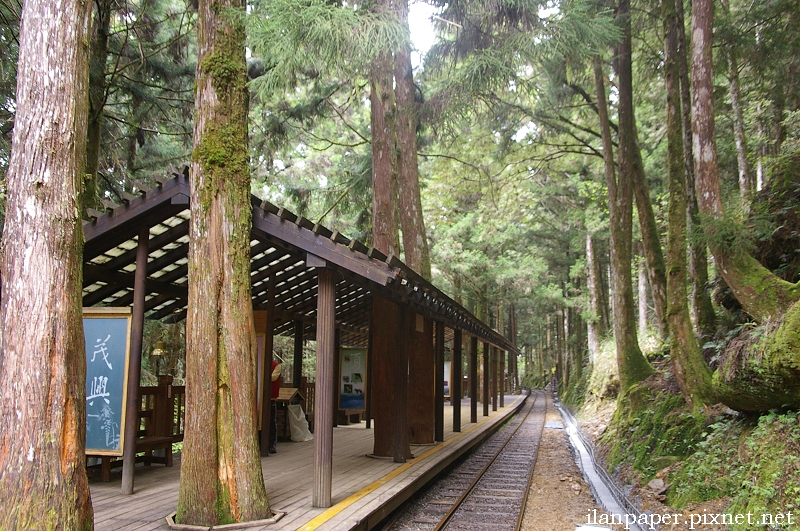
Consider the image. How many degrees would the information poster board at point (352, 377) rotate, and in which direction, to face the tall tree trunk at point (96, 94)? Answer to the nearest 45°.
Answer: approximately 45° to its right

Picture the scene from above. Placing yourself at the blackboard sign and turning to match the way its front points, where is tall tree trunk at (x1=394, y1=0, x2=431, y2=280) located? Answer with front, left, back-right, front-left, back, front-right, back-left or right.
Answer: back-left

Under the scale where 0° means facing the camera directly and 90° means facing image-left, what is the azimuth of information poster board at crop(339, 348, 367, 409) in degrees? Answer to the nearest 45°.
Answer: approximately 0°

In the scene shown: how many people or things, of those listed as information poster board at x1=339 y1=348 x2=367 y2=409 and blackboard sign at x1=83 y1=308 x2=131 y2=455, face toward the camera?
2

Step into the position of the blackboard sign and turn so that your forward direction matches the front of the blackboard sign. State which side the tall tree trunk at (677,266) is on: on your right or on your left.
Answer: on your left

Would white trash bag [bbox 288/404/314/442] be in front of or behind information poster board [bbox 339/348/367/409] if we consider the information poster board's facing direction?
in front

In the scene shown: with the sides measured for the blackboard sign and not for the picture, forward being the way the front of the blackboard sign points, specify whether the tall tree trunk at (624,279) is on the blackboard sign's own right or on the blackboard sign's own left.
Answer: on the blackboard sign's own left

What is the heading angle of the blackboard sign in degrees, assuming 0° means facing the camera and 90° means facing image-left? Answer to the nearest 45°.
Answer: approximately 0°

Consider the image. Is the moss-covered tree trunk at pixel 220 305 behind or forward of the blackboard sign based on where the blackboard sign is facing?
forward
